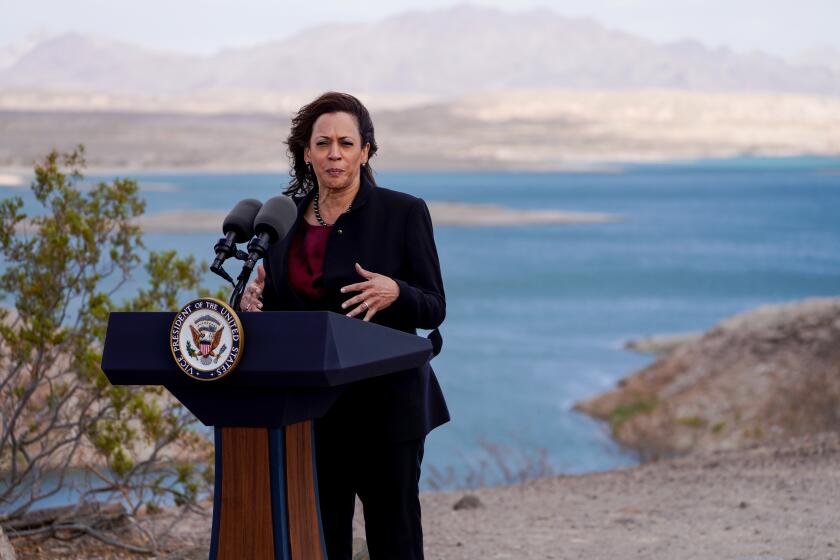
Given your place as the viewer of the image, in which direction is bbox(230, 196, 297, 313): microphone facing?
facing away from the viewer and to the right of the viewer

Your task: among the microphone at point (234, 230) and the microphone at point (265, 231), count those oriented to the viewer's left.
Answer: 0

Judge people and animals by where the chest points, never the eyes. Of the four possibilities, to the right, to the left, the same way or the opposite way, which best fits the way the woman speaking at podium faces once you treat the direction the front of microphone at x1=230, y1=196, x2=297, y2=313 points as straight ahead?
the opposite way

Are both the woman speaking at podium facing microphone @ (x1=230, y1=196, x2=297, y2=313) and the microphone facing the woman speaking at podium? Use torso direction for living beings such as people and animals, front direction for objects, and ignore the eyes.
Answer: yes

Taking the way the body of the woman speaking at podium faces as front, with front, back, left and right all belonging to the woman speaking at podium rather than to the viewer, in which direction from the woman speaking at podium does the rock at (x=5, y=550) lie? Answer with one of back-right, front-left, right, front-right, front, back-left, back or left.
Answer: right

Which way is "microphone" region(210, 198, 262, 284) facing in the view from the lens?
facing away from the viewer and to the right of the viewer
